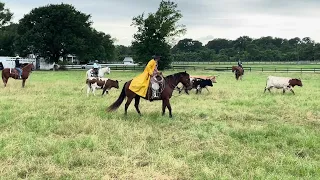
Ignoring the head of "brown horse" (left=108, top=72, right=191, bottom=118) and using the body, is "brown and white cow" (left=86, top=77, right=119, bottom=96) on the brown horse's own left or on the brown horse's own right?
on the brown horse's own left

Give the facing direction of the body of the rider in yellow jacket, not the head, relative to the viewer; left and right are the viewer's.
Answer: facing to the right of the viewer

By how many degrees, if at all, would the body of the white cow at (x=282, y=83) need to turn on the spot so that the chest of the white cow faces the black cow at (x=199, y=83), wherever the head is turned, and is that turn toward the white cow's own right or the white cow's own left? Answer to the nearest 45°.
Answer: approximately 180°

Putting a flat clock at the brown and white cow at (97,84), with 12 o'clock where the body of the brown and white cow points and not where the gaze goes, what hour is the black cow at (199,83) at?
The black cow is roughly at 12 o'clock from the brown and white cow.

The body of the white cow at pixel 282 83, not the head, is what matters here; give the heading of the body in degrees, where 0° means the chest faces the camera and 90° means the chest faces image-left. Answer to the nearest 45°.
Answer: approximately 270°

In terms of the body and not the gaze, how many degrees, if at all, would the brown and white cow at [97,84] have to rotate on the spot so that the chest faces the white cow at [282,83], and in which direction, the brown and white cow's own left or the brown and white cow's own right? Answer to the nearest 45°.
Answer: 0° — it already faces it

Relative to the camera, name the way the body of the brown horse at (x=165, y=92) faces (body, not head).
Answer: to the viewer's right

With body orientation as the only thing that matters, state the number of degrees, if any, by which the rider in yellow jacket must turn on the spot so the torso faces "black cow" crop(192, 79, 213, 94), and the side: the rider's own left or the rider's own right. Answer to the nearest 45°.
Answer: approximately 90° to the rider's own left

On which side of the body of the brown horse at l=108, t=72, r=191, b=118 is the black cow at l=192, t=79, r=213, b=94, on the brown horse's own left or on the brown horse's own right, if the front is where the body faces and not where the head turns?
on the brown horse's own left

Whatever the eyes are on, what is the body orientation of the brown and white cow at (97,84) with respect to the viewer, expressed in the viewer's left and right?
facing to the right of the viewer
